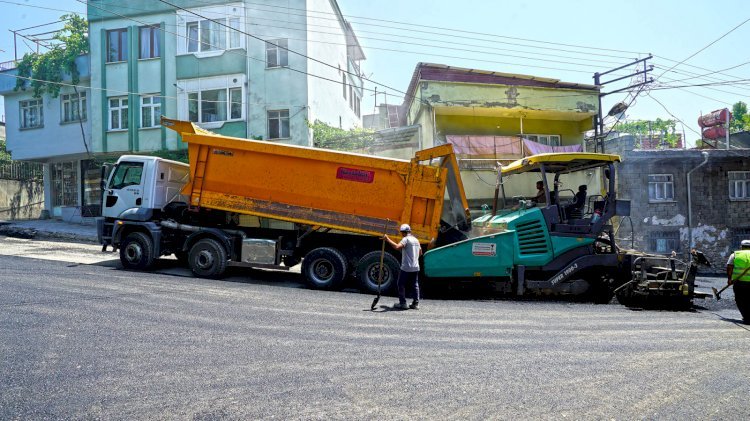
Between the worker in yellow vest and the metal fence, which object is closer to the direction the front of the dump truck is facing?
the metal fence

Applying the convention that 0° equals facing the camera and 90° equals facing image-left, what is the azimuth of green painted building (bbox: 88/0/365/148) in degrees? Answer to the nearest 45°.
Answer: approximately 0°

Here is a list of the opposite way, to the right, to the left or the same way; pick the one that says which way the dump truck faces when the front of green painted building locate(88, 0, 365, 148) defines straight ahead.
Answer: to the right

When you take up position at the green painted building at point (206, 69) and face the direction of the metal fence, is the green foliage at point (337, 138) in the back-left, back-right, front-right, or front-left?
back-right

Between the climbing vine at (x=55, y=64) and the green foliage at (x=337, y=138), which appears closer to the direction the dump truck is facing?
the climbing vine

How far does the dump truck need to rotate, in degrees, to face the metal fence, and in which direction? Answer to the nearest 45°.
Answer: approximately 45° to its right

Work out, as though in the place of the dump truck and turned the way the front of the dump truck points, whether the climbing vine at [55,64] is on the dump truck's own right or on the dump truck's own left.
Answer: on the dump truck's own right

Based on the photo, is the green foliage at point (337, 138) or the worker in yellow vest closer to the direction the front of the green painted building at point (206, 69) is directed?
the worker in yellow vest

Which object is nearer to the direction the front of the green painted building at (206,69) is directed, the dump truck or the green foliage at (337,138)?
the dump truck

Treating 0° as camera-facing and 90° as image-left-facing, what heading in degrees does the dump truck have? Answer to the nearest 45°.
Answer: approximately 90°

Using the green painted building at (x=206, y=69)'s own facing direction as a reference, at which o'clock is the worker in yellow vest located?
The worker in yellow vest is roughly at 11 o'clock from the green painted building.

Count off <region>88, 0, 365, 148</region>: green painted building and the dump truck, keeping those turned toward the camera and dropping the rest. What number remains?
1

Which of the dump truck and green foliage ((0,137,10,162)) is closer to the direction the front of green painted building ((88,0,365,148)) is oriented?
the dump truck

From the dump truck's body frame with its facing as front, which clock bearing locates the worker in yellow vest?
The worker in yellow vest is roughly at 7 o'clock from the dump truck.
